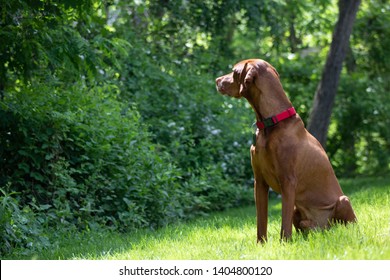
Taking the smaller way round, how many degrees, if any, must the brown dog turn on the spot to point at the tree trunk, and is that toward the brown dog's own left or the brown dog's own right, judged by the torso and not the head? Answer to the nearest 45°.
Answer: approximately 135° to the brown dog's own right

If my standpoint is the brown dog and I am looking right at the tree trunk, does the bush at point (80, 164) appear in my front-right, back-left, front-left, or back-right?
front-left

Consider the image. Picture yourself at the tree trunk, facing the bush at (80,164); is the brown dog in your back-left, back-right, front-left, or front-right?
front-left

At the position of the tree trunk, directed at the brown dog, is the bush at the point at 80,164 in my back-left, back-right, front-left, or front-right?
front-right

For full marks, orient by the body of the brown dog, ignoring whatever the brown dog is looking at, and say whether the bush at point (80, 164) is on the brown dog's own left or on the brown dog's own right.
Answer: on the brown dog's own right

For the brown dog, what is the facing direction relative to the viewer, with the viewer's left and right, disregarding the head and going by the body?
facing the viewer and to the left of the viewer
